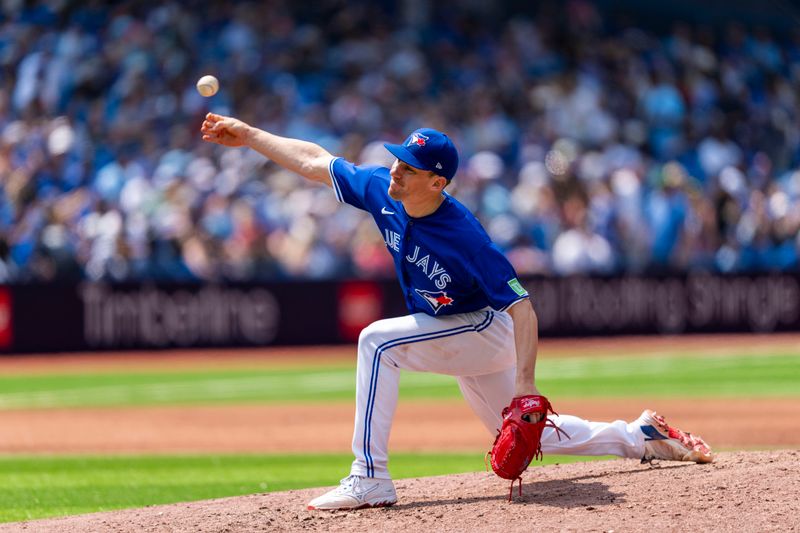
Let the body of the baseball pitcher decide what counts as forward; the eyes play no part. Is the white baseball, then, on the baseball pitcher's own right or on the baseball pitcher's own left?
on the baseball pitcher's own right

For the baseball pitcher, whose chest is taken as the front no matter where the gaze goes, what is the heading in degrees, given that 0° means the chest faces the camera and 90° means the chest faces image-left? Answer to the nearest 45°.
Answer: approximately 45°
